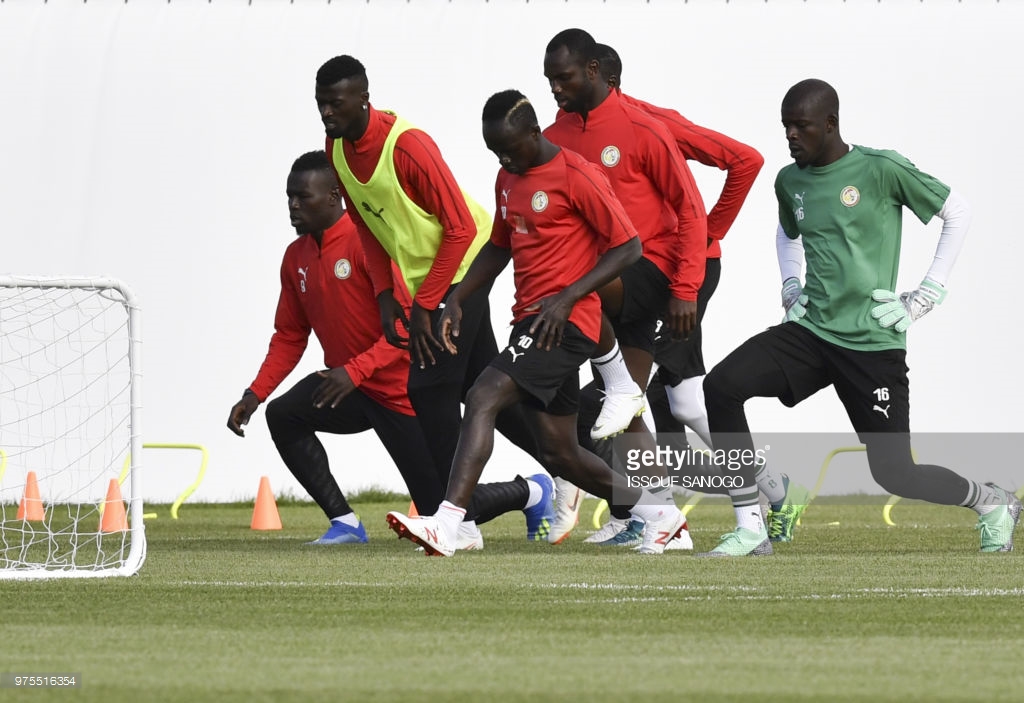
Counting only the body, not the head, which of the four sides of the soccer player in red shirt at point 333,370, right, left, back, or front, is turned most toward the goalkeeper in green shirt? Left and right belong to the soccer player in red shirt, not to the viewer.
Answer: left

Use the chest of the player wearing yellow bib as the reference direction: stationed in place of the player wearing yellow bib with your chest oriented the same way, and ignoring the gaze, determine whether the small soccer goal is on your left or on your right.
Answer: on your right

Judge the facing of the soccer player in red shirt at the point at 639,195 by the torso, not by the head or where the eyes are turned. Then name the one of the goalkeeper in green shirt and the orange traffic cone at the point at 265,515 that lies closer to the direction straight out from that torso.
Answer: the orange traffic cone

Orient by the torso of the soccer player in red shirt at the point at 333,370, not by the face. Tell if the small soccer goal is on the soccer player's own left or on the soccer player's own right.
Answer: on the soccer player's own right

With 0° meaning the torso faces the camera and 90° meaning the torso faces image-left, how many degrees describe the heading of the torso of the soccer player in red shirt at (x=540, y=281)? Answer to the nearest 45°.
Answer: approximately 45°
